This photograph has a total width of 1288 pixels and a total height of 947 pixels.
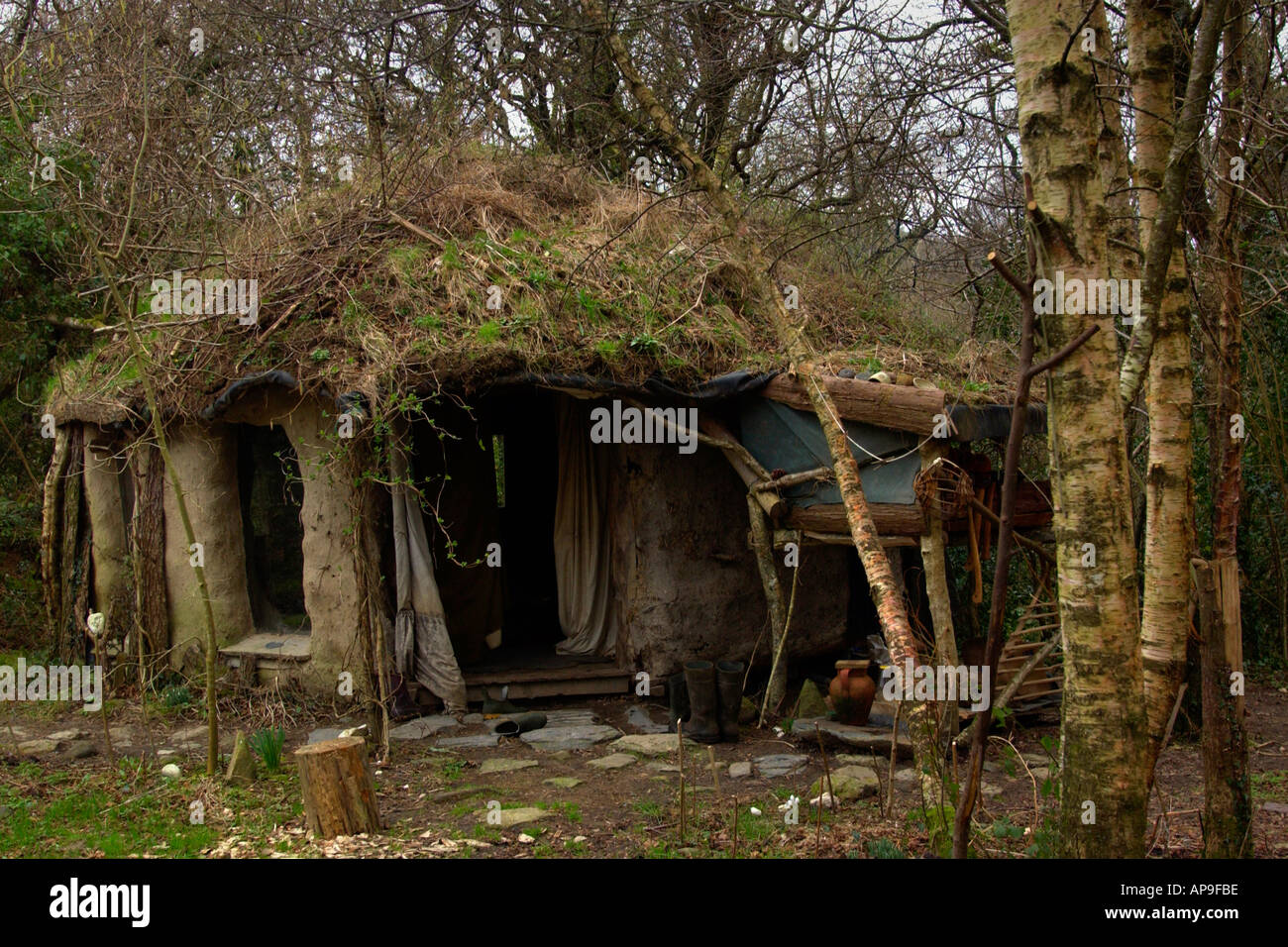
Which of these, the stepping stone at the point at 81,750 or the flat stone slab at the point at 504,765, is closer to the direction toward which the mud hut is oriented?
the flat stone slab

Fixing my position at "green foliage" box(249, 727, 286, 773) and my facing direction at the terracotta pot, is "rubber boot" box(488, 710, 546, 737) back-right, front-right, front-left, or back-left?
front-left

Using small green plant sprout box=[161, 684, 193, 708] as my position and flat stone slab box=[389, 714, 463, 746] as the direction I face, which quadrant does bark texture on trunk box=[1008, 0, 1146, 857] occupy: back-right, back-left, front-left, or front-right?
front-right

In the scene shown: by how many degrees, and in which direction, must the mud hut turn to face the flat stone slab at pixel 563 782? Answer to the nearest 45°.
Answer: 0° — it already faces it

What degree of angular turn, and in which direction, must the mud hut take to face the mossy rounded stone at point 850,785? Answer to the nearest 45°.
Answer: approximately 45° to its left

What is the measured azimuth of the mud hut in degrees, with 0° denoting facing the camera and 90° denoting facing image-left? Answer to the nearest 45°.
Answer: approximately 0°

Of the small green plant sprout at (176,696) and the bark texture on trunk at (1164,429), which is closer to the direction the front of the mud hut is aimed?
the bark texture on trunk

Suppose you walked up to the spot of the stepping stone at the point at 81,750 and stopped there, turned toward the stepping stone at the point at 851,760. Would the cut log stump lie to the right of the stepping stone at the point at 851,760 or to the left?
right

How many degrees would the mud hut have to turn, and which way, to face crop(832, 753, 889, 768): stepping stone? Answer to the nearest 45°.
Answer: approximately 45° to its left
